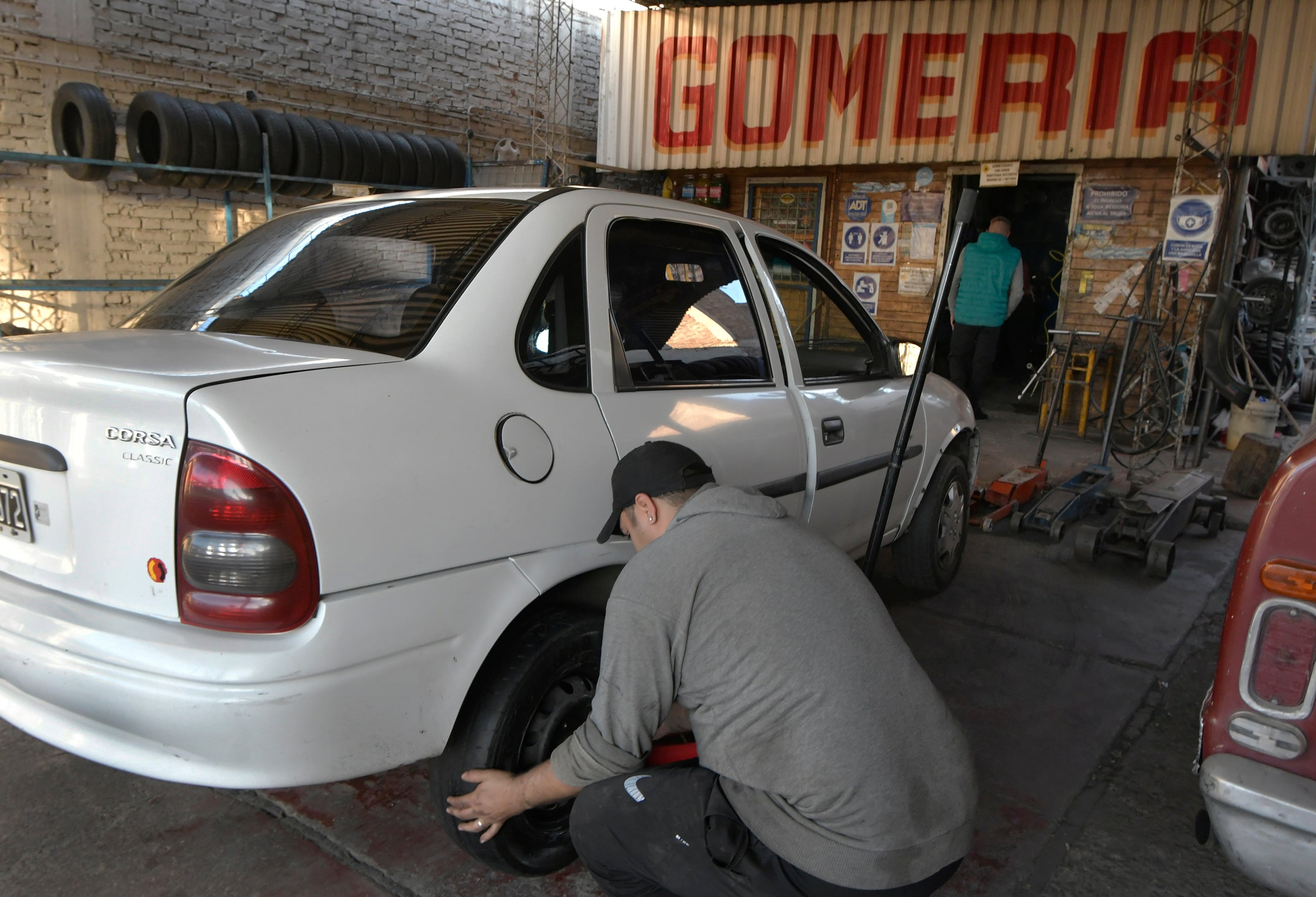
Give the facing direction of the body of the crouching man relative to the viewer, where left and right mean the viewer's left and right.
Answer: facing away from the viewer and to the left of the viewer

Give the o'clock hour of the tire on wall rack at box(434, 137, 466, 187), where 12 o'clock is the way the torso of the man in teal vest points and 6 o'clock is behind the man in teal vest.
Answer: The tire on wall rack is roughly at 9 o'clock from the man in teal vest.

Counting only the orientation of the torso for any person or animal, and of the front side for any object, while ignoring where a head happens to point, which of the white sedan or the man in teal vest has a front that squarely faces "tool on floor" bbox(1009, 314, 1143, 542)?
the white sedan

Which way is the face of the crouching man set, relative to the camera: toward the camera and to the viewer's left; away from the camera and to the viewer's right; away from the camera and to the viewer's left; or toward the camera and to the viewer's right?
away from the camera and to the viewer's left

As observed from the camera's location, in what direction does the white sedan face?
facing away from the viewer and to the right of the viewer

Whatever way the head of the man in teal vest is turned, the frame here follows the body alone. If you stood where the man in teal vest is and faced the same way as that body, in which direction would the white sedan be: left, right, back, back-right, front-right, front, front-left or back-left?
back

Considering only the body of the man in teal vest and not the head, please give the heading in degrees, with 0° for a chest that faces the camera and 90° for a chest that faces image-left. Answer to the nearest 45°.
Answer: approximately 180°

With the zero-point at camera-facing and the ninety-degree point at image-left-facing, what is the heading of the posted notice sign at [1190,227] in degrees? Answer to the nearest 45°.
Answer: approximately 0°

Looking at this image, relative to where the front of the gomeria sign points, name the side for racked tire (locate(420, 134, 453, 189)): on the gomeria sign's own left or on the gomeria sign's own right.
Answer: on the gomeria sign's own right

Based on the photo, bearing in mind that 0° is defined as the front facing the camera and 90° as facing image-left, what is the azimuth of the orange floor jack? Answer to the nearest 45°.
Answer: approximately 45°
